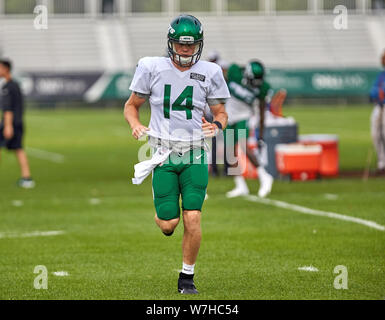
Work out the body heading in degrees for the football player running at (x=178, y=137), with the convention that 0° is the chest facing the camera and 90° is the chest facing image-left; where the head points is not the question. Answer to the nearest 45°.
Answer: approximately 0°

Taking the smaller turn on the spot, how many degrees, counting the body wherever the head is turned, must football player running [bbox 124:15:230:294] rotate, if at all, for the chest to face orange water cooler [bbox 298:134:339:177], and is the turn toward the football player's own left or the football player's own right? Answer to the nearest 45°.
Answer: approximately 180°

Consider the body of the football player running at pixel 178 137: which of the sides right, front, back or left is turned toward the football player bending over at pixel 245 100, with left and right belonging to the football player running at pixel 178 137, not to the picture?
back

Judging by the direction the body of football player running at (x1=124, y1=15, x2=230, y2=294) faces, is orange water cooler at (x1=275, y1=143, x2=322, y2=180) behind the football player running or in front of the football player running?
behind

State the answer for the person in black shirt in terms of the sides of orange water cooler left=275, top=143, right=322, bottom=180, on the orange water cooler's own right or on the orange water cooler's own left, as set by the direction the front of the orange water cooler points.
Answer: on the orange water cooler's own right
